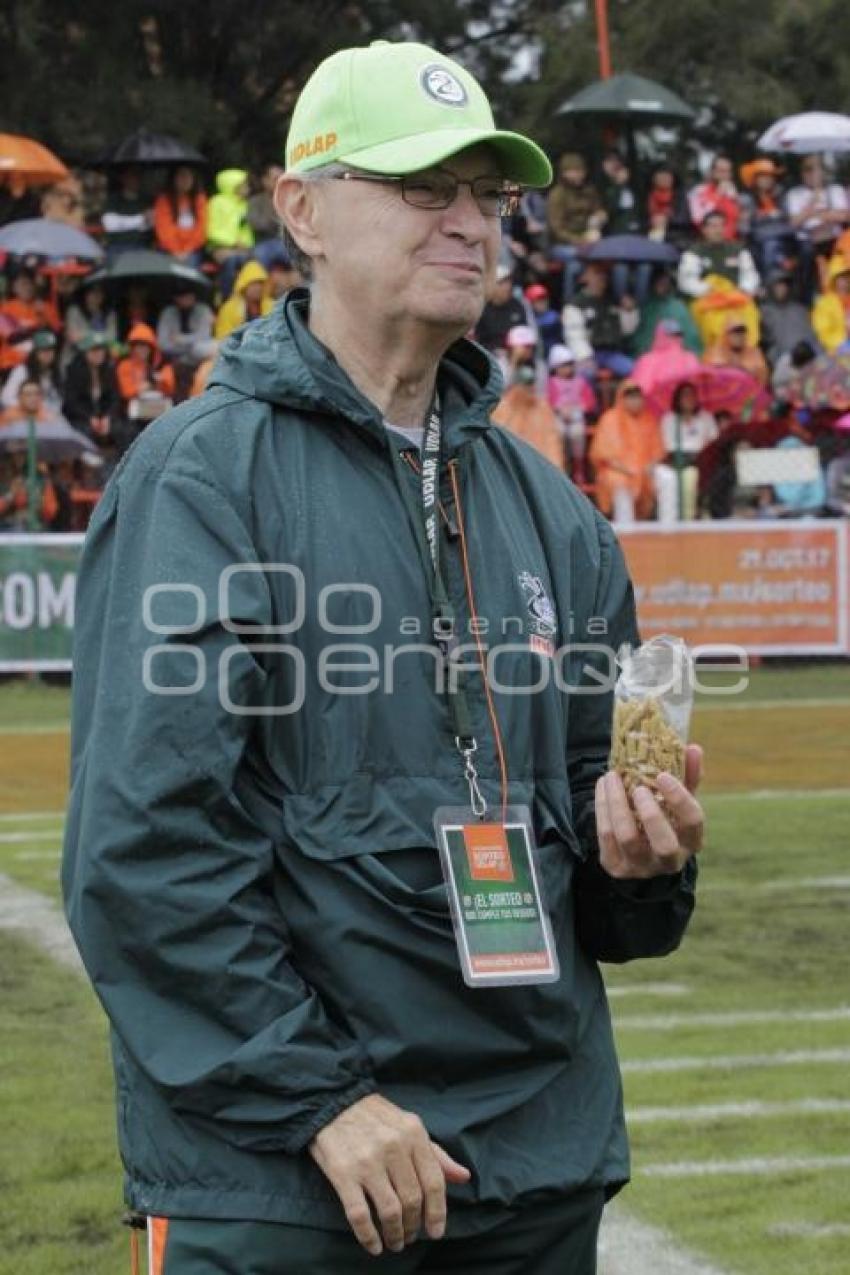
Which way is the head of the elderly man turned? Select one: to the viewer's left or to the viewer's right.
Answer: to the viewer's right

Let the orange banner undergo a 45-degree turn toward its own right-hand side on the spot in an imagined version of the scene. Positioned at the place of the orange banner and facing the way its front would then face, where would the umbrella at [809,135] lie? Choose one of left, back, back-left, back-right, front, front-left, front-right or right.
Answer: back-right

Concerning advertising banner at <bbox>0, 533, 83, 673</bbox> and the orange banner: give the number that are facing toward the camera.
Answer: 2

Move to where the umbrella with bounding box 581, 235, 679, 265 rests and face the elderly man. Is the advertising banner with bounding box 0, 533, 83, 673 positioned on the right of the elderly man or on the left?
right

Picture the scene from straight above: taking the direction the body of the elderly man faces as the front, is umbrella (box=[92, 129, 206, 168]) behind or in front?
behind

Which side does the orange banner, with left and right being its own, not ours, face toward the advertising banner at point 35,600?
right

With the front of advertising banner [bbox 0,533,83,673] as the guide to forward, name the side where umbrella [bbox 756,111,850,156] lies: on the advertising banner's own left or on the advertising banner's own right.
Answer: on the advertising banner's own left

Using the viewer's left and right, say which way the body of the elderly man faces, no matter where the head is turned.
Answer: facing the viewer and to the right of the viewer

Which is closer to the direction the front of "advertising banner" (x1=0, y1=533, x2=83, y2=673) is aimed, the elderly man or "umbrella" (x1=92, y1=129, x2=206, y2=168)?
the elderly man
